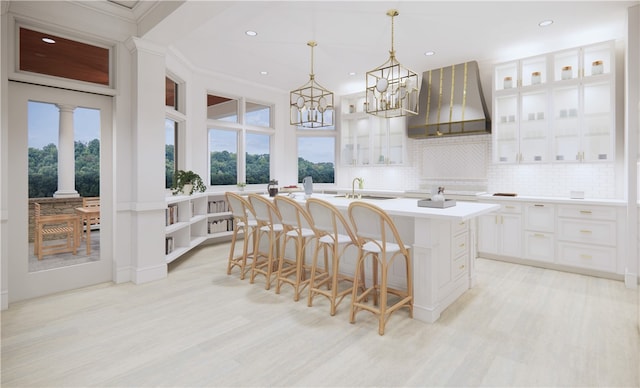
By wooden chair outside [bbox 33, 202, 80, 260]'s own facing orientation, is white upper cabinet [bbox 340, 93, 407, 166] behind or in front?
in front

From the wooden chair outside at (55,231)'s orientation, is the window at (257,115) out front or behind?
out front

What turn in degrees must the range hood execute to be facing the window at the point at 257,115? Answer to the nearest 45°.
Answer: approximately 45° to its right

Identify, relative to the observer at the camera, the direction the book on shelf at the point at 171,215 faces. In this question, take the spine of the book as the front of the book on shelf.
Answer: facing the viewer and to the right of the viewer

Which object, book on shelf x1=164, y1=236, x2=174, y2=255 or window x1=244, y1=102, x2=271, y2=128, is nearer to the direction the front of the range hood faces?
the book on shelf

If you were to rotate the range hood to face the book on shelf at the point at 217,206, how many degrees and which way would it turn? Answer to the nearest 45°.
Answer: approximately 45° to its right

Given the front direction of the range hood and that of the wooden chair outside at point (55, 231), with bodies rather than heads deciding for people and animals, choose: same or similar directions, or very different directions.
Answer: very different directions

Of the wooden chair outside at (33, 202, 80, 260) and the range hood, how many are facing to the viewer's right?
1

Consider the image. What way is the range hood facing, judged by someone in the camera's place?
facing the viewer and to the left of the viewer

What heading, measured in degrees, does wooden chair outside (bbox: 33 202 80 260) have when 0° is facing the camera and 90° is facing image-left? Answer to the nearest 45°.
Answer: approximately 270°
